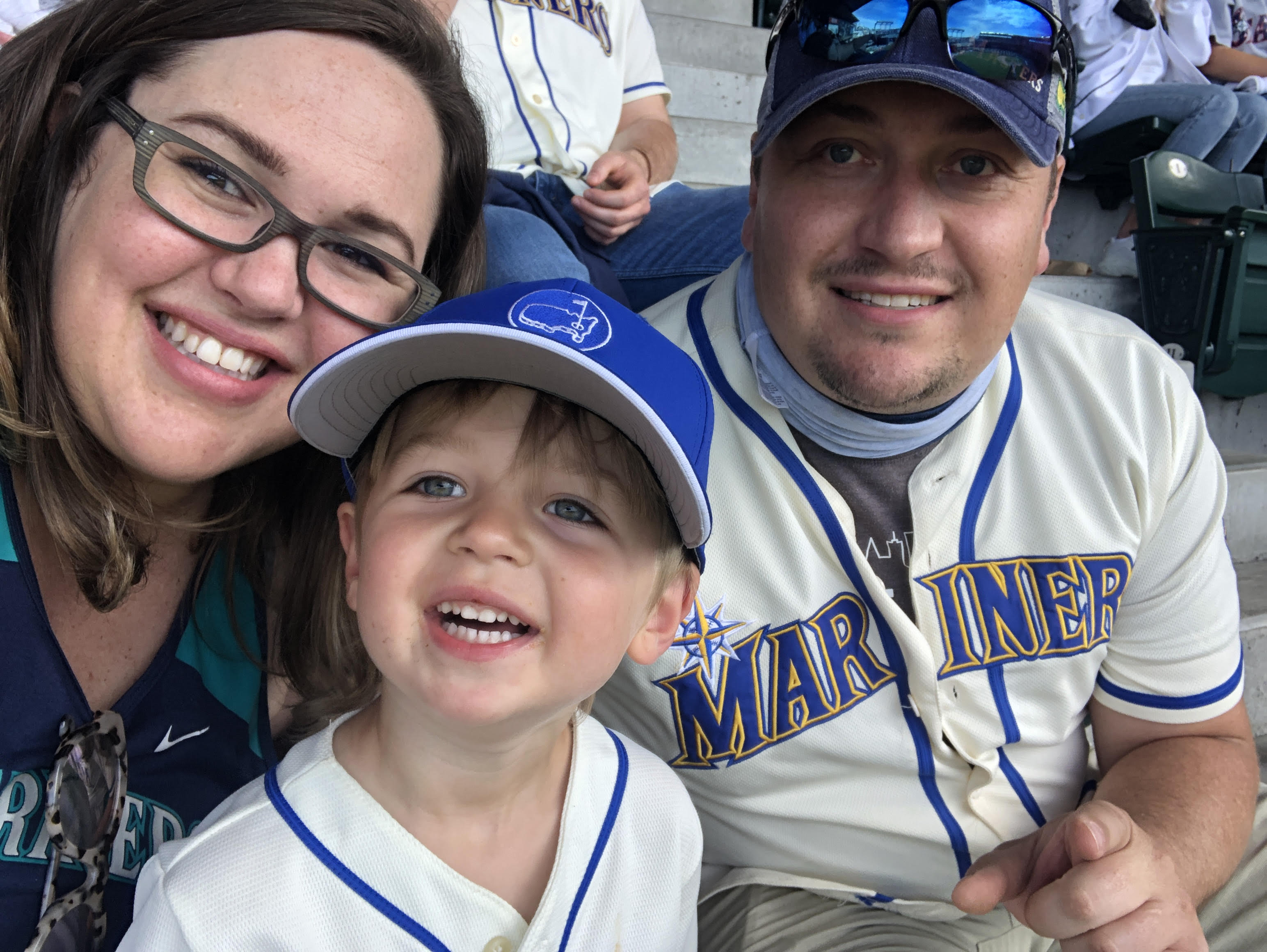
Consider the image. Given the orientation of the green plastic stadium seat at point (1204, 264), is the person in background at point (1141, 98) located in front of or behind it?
behind

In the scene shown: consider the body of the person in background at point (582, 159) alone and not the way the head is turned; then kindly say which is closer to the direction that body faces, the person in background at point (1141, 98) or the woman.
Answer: the woman

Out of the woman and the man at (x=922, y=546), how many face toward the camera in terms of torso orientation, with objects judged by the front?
2

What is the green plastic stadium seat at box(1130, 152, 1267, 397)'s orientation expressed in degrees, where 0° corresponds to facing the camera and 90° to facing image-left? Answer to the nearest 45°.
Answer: approximately 315°

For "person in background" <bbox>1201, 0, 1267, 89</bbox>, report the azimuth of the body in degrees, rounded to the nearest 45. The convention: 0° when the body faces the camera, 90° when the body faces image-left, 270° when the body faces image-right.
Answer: approximately 315°

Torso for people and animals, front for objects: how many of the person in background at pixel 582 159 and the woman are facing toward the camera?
2

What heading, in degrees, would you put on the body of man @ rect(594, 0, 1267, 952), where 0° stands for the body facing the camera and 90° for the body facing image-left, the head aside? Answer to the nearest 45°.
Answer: approximately 0°
